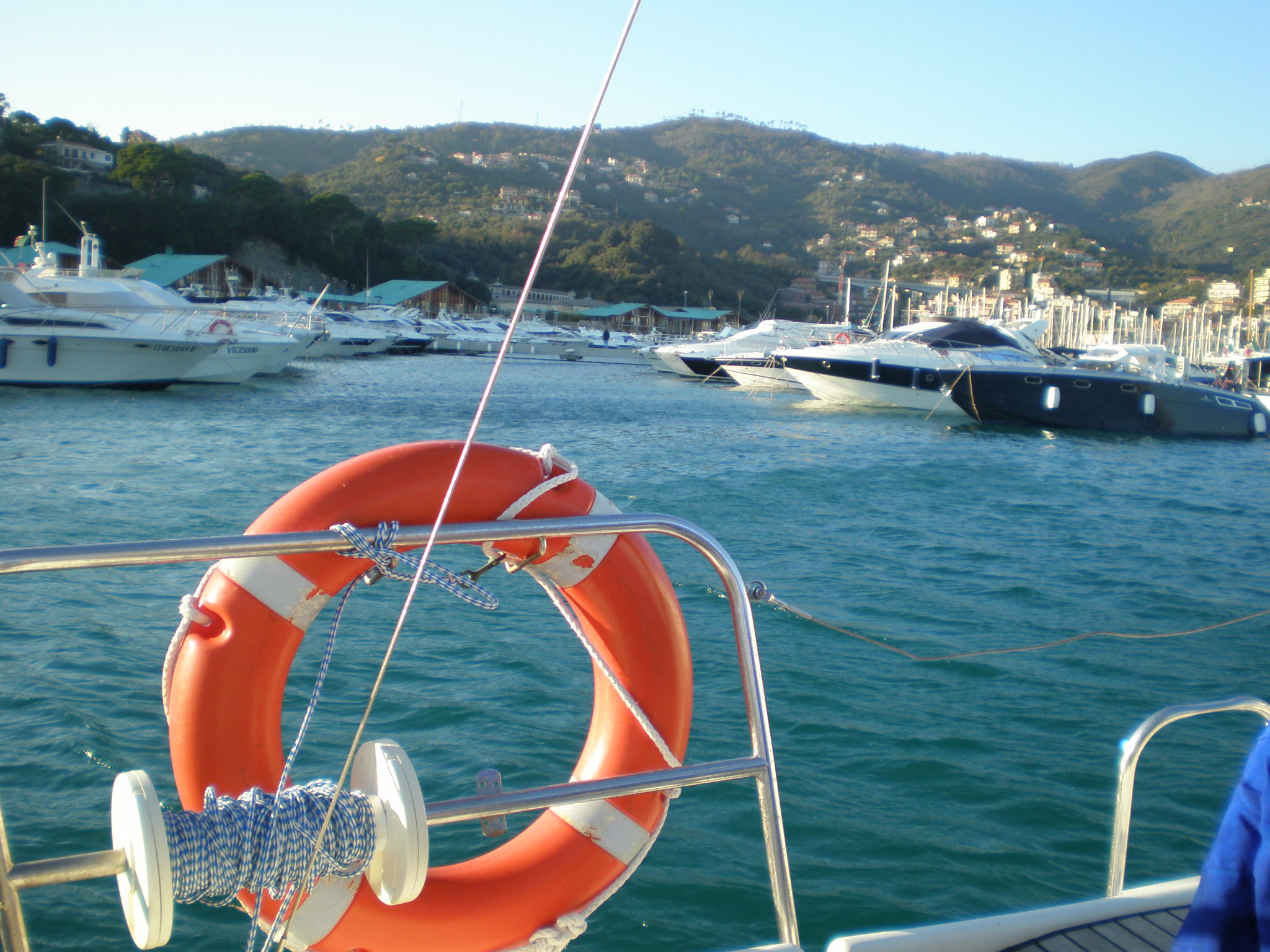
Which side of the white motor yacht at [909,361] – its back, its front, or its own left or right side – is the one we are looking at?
left

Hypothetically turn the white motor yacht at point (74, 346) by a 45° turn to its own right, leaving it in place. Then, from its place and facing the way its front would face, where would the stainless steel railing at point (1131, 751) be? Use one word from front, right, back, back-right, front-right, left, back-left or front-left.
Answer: front-right

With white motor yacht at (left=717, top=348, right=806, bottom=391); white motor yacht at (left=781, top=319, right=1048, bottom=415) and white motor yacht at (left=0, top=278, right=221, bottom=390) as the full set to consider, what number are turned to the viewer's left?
2

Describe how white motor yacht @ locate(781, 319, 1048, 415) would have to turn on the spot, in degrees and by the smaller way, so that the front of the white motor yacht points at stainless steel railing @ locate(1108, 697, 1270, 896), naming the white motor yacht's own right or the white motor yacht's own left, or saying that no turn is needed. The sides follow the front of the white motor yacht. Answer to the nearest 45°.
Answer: approximately 90° to the white motor yacht's own left

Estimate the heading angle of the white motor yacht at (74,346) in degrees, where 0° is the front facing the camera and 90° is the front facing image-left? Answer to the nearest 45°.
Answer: approximately 270°

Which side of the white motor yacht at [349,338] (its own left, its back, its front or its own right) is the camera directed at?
right

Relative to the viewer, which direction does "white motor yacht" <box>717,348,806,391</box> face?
to the viewer's left

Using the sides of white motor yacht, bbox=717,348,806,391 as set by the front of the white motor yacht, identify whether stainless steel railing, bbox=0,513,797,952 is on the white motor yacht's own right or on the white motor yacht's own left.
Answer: on the white motor yacht's own left

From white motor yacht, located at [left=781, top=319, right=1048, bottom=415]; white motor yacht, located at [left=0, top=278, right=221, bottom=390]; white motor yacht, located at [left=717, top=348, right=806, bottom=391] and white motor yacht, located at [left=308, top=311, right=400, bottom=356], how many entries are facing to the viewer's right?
2
